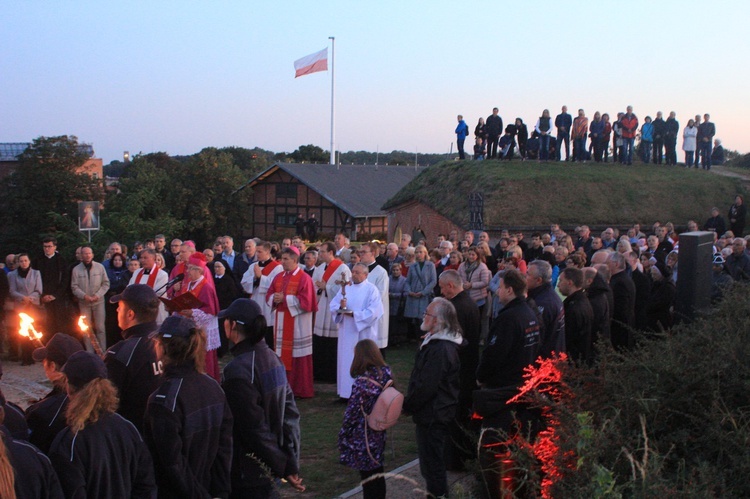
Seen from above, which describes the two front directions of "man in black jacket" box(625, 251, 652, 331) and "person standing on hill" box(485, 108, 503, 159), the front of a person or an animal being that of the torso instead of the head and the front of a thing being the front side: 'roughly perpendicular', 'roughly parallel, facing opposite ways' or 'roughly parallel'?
roughly perpendicular

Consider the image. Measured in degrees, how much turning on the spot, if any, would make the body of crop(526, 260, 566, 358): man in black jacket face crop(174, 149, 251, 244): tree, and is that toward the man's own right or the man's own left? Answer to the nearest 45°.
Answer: approximately 45° to the man's own right

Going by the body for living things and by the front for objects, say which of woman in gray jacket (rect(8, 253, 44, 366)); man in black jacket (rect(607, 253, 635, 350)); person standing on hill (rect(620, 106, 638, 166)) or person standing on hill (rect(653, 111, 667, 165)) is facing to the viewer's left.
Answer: the man in black jacket

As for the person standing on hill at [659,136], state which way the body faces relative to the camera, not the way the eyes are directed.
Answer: toward the camera

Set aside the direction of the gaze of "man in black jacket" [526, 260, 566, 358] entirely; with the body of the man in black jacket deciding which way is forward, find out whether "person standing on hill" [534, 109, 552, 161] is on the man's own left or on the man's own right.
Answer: on the man's own right

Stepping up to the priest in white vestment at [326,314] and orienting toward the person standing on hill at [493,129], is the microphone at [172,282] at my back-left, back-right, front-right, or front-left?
back-left

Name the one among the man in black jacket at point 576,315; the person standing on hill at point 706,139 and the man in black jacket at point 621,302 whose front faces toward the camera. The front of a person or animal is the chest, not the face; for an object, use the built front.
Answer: the person standing on hill

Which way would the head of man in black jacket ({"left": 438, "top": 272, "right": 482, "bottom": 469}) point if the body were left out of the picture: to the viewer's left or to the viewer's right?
to the viewer's left

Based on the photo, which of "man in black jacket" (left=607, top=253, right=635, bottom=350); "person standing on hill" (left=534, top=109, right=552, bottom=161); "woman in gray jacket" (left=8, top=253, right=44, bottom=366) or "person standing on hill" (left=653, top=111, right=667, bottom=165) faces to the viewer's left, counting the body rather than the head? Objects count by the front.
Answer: the man in black jacket

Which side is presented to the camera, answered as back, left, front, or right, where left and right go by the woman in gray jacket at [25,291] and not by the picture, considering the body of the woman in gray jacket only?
front

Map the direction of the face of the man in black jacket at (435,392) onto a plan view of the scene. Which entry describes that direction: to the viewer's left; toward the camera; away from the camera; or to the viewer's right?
to the viewer's left

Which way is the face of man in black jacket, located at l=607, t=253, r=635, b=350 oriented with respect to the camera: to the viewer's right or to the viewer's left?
to the viewer's left

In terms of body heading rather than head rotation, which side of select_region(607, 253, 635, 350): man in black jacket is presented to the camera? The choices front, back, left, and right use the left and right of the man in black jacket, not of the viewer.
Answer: left

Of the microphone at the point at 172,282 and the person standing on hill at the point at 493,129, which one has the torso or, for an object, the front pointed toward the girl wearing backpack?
the person standing on hill

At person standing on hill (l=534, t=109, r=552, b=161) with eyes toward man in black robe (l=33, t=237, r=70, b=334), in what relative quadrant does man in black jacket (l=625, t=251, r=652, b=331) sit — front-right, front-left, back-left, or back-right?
front-left
